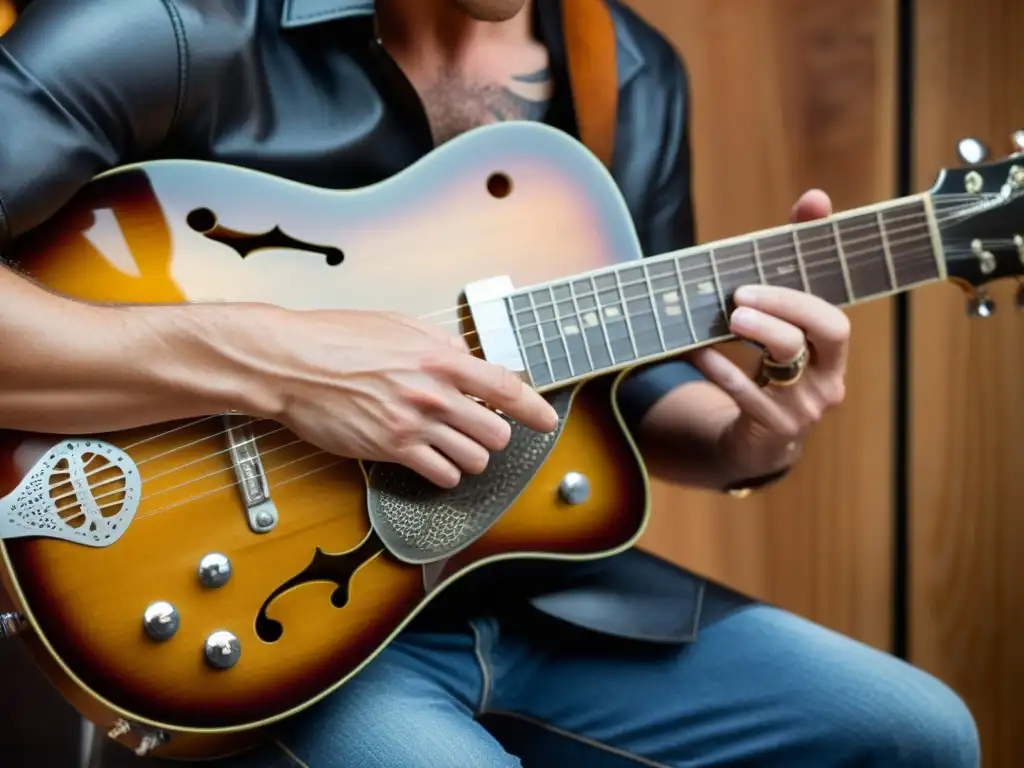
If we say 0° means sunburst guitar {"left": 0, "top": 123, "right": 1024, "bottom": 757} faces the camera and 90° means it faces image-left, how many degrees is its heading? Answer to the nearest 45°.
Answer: approximately 0°
